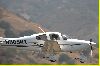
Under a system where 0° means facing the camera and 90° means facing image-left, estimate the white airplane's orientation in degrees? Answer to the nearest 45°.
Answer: approximately 270°
